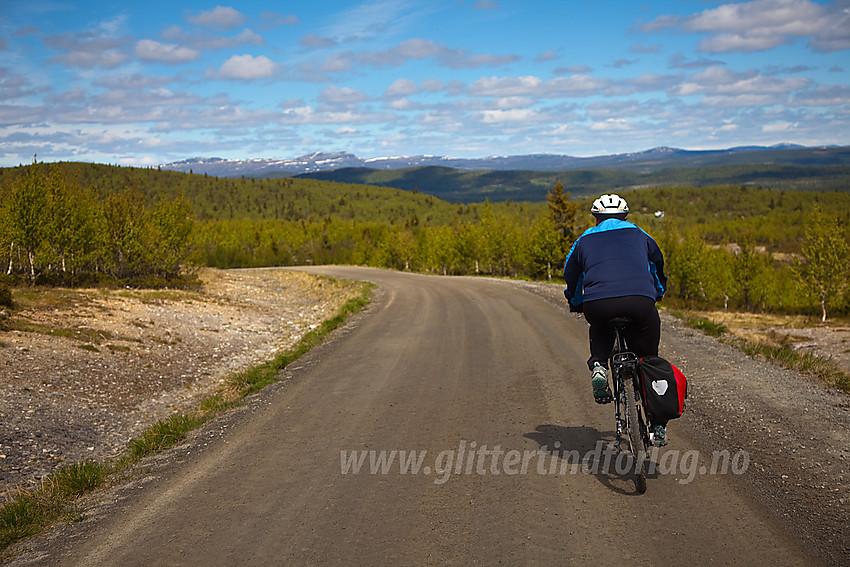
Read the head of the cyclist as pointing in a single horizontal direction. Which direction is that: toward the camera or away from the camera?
away from the camera

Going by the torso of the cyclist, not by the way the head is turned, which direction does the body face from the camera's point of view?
away from the camera
